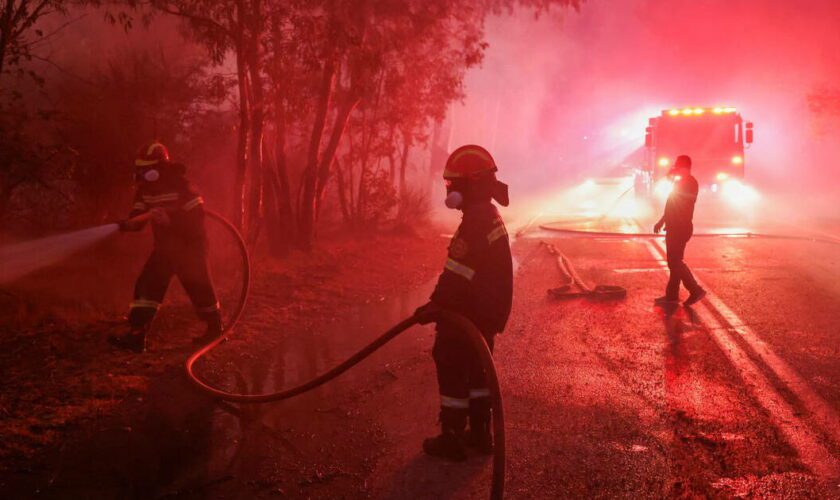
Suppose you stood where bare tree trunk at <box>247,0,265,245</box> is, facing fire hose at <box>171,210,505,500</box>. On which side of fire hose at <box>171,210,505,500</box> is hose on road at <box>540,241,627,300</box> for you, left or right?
left

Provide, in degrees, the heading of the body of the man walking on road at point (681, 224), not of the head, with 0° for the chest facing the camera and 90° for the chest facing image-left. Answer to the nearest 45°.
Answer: approximately 90°

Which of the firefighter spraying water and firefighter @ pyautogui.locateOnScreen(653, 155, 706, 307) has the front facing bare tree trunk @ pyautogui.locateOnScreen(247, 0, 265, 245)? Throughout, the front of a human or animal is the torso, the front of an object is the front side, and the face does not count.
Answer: the firefighter

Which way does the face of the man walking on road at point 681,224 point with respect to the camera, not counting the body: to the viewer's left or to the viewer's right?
to the viewer's left

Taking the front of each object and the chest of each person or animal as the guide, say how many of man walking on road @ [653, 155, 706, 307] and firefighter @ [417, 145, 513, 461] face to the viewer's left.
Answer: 2

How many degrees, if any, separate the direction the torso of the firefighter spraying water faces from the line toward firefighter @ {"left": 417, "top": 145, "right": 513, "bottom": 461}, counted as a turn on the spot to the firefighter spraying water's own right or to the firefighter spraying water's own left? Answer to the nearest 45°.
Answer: approximately 90° to the firefighter spraying water's own left

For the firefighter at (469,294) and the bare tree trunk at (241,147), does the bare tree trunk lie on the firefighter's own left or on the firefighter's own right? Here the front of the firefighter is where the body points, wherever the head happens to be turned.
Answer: on the firefighter's own right

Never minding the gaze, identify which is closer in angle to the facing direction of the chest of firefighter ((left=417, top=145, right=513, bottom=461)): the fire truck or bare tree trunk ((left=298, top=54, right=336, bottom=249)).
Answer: the bare tree trunk

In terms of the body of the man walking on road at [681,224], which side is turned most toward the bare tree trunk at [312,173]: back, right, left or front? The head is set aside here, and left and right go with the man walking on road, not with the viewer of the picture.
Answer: front

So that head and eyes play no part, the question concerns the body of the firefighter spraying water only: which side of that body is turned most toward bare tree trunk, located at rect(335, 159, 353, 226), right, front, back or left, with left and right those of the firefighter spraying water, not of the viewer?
back

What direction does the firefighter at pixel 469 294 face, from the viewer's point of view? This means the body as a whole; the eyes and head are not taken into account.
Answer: to the viewer's left

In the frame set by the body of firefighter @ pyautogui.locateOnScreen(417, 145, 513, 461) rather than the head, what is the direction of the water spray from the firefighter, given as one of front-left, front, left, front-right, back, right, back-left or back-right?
front-right

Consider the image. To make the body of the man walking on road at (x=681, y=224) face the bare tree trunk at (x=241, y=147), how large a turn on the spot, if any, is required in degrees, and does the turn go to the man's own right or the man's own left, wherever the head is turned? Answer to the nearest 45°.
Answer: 0° — they already face it

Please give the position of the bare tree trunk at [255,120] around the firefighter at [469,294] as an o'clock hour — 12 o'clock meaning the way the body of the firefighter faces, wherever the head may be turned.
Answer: The bare tree trunk is roughly at 2 o'clock from the firefighter.
